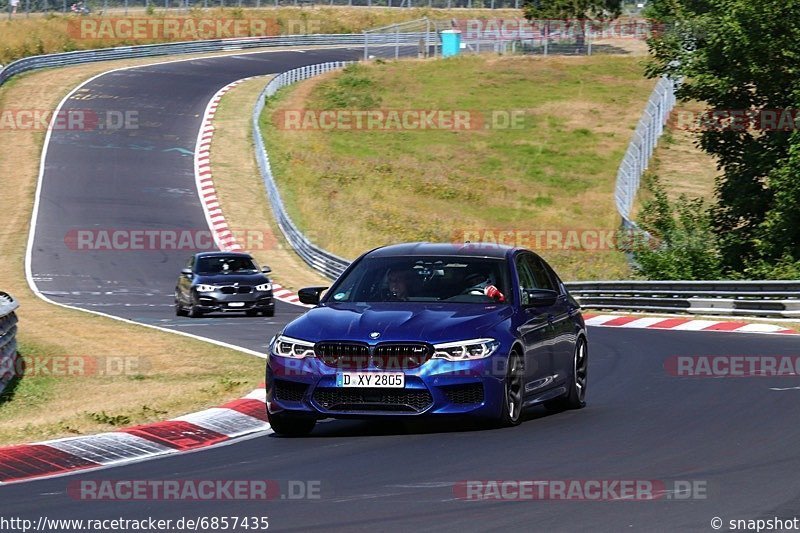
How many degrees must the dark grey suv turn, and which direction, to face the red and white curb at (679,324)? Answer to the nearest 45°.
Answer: approximately 45° to its left

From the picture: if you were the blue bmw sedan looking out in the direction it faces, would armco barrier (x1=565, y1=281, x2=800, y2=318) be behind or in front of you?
behind

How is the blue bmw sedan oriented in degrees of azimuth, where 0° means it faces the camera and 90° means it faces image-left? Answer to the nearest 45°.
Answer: approximately 45°

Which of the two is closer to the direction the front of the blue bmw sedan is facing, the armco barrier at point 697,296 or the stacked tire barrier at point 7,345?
the stacked tire barrier

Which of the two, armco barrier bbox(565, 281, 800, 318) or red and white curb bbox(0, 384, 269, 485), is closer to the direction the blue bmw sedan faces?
the red and white curb

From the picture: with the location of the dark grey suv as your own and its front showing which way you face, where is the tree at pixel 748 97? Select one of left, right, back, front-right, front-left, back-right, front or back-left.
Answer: left

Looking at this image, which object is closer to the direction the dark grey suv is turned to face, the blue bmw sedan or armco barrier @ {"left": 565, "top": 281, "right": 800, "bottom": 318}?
the blue bmw sedan

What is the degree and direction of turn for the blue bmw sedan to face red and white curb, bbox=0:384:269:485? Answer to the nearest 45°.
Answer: approximately 45° to its right

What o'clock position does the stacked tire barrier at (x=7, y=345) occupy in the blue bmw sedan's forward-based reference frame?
The stacked tire barrier is roughly at 3 o'clock from the blue bmw sedan.
